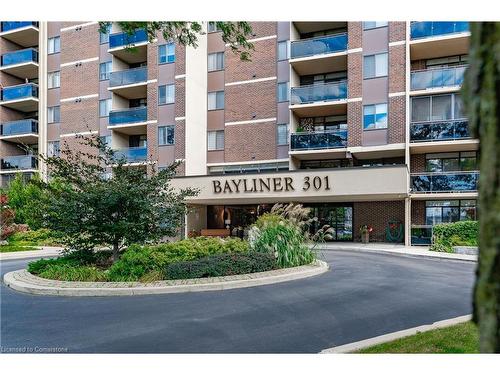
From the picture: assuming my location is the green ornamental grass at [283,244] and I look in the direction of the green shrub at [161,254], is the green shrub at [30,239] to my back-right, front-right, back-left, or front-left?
front-right

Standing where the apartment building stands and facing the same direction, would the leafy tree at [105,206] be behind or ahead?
ahead

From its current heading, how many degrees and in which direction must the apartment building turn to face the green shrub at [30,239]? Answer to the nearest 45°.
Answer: approximately 90° to its right

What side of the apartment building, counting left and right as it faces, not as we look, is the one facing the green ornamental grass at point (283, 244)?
front

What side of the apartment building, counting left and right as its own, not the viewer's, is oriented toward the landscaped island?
front

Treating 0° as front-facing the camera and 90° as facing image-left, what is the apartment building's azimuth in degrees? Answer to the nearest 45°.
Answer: approximately 0°

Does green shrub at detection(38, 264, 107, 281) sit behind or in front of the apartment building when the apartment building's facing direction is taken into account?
in front

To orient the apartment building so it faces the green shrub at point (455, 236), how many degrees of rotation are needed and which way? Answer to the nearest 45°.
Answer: approximately 45° to its left
